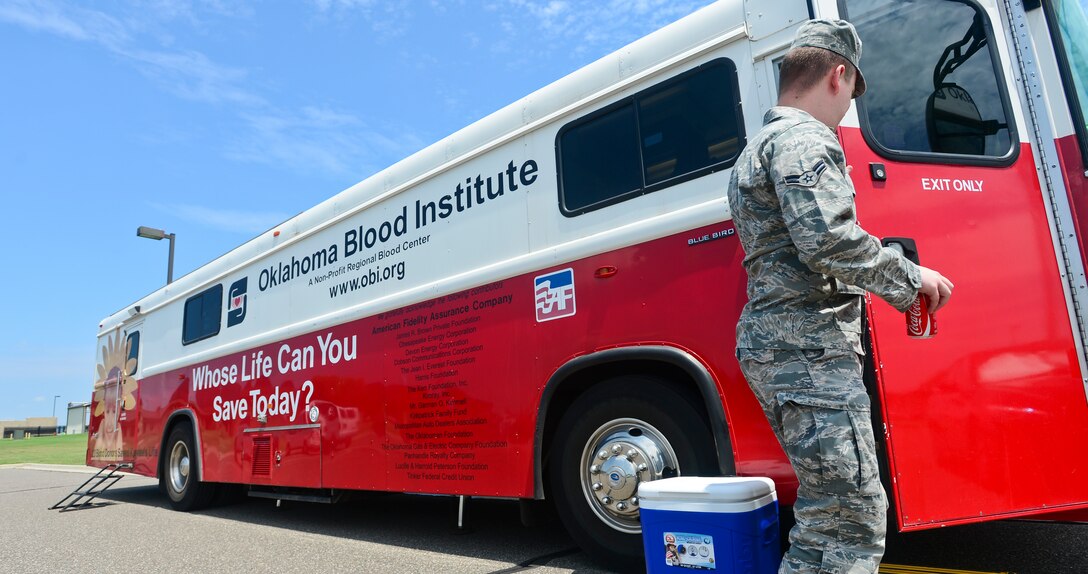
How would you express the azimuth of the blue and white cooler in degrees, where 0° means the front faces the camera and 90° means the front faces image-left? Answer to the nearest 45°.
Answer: approximately 45°

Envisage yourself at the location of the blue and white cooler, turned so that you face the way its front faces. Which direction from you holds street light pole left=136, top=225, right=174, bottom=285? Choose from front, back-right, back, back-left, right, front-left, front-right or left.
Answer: right

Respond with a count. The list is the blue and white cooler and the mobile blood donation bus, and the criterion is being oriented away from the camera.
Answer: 0

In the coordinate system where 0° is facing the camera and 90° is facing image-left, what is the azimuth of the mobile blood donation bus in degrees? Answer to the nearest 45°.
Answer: approximately 315°

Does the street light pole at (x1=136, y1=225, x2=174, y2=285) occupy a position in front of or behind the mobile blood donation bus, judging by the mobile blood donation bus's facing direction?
behind
